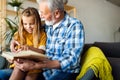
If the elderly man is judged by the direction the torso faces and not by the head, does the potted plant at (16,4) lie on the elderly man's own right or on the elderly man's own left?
on the elderly man's own right

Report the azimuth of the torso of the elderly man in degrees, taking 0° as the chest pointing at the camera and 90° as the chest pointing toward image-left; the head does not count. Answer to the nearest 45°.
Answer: approximately 45°

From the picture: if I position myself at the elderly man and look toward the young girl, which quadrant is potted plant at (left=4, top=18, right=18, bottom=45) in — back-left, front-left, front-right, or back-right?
front-right

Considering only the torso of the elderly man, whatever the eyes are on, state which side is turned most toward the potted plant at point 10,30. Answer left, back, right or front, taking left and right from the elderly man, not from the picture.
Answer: right

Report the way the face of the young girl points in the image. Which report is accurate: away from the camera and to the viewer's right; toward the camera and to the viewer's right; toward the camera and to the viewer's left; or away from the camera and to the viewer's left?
toward the camera and to the viewer's right
